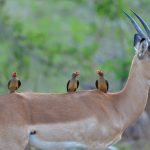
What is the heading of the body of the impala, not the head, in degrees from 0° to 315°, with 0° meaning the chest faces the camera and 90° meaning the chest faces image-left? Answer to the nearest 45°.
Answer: approximately 270°
